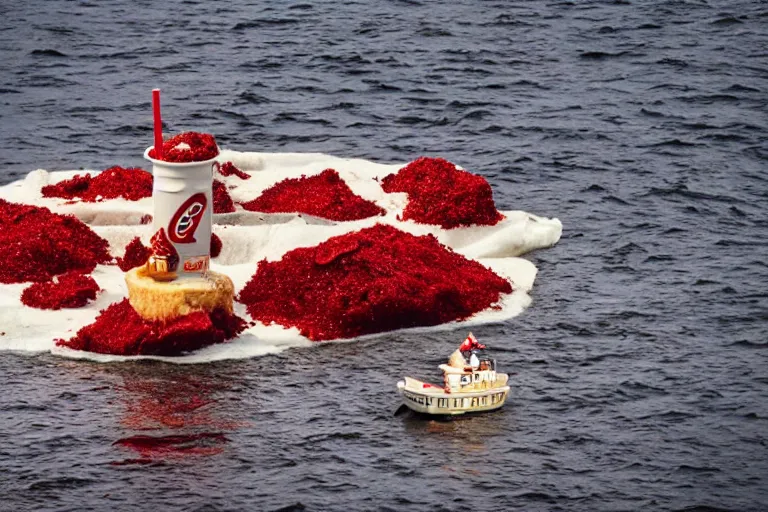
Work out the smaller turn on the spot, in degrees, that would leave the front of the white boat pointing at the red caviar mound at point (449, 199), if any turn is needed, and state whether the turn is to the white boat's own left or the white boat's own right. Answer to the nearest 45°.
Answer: approximately 90° to the white boat's own right

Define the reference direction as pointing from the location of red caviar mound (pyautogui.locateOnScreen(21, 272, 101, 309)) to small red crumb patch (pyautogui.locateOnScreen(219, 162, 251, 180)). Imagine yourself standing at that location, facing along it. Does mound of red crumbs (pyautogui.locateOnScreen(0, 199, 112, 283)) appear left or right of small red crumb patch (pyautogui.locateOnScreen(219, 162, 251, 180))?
left

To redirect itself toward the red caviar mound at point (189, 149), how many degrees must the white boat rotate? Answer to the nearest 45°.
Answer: approximately 45° to its right

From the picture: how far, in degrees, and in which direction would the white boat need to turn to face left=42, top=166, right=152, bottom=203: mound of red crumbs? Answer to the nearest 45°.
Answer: approximately 45° to its right

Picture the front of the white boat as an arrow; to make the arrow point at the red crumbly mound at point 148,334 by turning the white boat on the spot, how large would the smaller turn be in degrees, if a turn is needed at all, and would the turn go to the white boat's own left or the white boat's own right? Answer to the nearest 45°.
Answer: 0° — it already faces it

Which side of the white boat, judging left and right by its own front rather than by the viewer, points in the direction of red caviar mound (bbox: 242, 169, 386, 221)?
right

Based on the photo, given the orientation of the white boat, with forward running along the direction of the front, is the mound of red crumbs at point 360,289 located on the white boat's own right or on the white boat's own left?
on the white boat's own right

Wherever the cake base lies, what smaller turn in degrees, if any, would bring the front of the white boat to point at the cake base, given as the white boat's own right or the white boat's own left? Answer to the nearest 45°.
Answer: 0° — it already faces it

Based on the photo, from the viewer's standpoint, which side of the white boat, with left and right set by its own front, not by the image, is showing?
left
